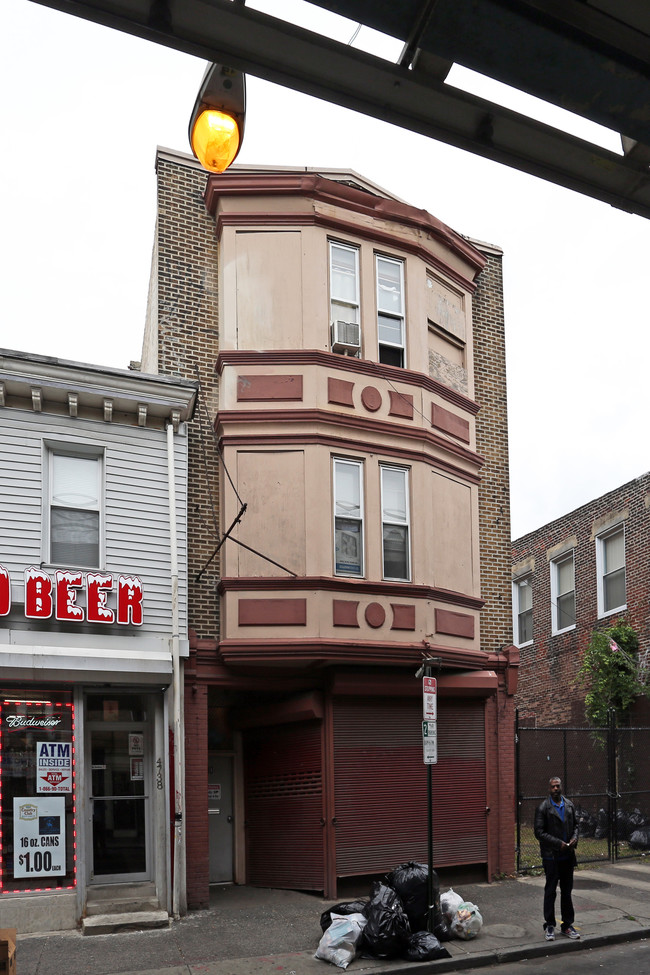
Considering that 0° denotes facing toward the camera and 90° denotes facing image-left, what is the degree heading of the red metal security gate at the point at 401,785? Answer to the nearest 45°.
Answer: approximately 0°

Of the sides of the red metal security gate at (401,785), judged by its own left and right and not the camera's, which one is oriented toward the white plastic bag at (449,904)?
front

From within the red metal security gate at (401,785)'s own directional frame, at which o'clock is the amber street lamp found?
The amber street lamp is roughly at 12 o'clock from the red metal security gate.

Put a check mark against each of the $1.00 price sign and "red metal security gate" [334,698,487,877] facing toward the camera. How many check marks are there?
2

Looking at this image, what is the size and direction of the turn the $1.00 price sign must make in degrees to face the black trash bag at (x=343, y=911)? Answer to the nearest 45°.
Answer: approximately 45° to its left

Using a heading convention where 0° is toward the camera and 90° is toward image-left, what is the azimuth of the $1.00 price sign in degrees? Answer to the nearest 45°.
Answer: approximately 0°

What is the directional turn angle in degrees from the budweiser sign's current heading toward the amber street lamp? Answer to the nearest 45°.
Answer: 0° — it already faces it

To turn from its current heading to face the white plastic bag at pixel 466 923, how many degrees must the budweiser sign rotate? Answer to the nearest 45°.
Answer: approximately 45° to its left
